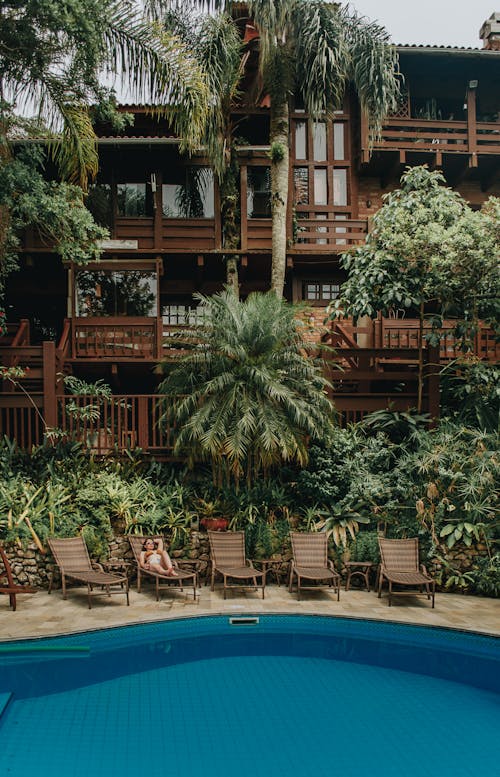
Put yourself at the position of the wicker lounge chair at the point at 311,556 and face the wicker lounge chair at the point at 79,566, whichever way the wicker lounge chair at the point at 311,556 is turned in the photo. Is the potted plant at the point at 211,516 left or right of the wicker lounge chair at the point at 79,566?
right

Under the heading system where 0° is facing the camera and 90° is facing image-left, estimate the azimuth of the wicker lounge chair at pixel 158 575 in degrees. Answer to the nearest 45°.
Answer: approximately 315°

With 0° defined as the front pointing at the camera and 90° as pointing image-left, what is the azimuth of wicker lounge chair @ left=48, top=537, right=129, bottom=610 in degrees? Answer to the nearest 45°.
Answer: approximately 315°

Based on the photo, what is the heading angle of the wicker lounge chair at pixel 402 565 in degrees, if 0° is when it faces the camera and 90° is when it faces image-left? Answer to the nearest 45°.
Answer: approximately 0°

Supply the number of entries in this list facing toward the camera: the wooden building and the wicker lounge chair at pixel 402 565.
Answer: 2
